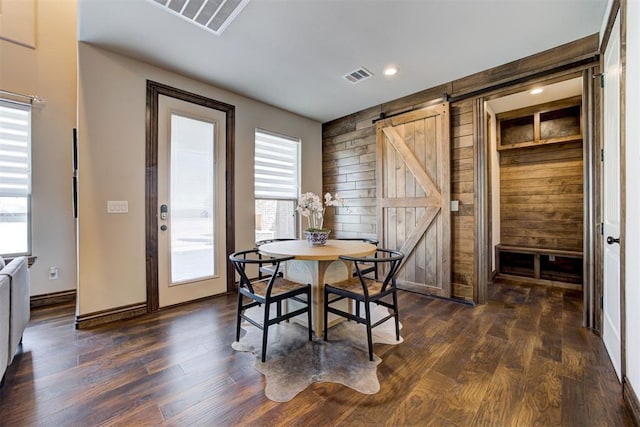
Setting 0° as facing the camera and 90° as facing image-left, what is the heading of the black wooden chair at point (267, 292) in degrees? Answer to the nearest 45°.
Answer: approximately 225°

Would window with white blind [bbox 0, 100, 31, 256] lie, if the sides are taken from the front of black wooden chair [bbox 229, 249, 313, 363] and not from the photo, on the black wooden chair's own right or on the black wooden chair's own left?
on the black wooden chair's own left

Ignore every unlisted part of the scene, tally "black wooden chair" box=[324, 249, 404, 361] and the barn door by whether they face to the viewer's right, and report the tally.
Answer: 0

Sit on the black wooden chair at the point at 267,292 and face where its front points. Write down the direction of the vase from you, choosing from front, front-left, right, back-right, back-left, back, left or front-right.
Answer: front

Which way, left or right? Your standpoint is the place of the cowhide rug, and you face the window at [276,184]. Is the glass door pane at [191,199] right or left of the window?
left

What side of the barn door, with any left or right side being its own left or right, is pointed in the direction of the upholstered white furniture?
front

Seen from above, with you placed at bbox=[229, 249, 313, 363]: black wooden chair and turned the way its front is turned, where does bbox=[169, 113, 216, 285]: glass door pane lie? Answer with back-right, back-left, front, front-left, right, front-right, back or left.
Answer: left

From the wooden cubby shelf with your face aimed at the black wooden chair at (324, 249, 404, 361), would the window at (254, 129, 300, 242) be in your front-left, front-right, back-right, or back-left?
front-right

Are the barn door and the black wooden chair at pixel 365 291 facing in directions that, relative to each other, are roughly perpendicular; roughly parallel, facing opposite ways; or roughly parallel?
roughly perpendicular

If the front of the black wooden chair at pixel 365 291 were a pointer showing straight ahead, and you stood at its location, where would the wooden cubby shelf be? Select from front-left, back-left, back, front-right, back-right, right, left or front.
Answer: right

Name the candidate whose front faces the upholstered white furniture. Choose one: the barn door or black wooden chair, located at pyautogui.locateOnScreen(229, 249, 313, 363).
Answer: the barn door

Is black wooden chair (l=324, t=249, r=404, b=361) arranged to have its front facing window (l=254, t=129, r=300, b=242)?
yes

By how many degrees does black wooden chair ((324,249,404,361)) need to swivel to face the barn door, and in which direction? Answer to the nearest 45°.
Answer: approximately 90° to its right

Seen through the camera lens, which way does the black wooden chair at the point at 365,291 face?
facing away from the viewer and to the left of the viewer

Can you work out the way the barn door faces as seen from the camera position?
facing the viewer and to the left of the viewer

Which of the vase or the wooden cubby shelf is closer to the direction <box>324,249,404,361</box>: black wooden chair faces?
the vase

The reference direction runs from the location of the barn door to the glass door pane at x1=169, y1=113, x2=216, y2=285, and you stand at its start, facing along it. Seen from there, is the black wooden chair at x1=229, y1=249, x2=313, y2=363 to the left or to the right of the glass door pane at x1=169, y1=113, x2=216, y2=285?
left
